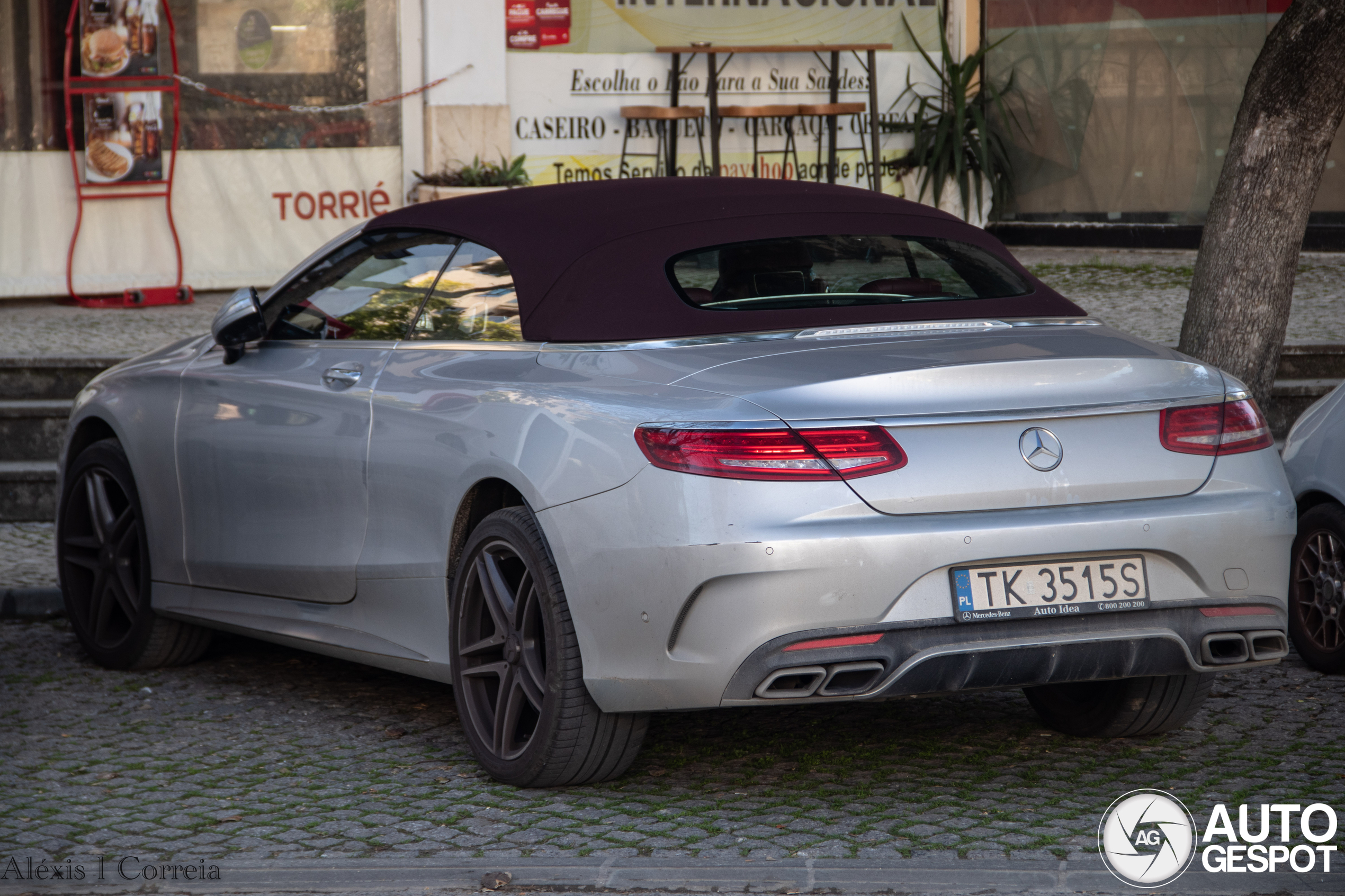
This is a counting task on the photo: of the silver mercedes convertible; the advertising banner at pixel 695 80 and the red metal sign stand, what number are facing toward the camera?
2

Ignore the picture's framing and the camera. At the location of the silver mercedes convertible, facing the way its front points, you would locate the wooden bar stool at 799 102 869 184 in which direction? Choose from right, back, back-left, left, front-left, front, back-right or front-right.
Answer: front-right

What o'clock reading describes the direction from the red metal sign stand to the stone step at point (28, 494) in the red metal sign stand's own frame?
The stone step is roughly at 12 o'clock from the red metal sign stand.

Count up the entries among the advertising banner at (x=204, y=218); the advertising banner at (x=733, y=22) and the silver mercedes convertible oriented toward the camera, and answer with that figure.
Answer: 2

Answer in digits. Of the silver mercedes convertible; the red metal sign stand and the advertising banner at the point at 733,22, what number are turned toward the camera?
2

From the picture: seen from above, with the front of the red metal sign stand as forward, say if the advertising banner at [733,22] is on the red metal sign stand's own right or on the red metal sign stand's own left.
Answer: on the red metal sign stand's own left

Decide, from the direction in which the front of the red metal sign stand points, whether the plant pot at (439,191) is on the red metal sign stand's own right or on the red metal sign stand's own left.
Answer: on the red metal sign stand's own left

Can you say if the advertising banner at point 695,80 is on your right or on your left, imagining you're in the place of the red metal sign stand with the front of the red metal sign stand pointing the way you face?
on your left
